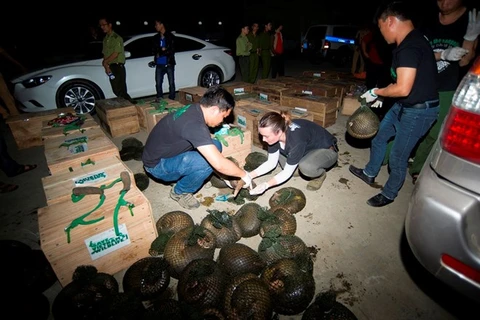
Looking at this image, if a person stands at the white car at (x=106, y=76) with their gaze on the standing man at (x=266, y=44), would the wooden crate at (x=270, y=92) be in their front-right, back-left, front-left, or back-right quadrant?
front-right

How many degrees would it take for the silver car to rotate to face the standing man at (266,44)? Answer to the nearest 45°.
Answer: approximately 90° to its left

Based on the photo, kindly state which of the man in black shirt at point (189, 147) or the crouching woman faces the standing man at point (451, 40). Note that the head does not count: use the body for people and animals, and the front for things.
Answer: the man in black shirt

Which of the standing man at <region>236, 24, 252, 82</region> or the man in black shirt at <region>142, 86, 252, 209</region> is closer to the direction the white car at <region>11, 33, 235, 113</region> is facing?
the man in black shirt

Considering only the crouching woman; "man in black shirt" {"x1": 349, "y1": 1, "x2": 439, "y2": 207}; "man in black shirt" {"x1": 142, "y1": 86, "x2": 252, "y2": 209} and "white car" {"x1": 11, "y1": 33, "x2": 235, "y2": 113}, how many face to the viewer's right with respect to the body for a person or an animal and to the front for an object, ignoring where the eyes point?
1

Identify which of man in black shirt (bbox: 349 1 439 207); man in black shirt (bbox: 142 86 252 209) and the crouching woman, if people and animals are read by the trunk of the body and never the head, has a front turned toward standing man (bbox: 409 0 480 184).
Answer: man in black shirt (bbox: 142 86 252 209)

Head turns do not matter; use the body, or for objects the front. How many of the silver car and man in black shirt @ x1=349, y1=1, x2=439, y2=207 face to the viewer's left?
1

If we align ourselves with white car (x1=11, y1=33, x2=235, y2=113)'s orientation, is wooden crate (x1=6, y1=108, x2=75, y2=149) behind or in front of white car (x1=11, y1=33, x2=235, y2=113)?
in front

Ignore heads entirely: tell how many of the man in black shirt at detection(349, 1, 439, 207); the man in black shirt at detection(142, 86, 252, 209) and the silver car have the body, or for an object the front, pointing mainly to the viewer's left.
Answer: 1

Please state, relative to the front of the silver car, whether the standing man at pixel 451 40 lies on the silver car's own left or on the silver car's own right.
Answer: on the silver car's own left

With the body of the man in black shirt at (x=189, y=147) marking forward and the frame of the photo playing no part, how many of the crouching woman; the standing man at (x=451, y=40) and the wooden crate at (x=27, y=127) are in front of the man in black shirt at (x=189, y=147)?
2

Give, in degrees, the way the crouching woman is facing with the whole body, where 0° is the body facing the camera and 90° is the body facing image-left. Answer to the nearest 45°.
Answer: approximately 45°

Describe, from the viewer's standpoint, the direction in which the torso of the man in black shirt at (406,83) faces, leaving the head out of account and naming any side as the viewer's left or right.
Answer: facing to the left of the viewer

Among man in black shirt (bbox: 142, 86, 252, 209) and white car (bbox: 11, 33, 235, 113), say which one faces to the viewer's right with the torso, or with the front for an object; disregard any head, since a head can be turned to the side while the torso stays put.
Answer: the man in black shirt

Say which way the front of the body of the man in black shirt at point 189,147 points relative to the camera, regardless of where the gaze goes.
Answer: to the viewer's right

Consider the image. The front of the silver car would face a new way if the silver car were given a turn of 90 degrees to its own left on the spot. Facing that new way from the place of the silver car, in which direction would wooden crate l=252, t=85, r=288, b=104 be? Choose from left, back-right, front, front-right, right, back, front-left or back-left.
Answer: front

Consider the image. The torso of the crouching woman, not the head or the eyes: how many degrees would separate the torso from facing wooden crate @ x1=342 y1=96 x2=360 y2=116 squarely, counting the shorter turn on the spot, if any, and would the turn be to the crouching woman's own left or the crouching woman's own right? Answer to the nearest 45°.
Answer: approximately 135° to the crouching woman's own right
